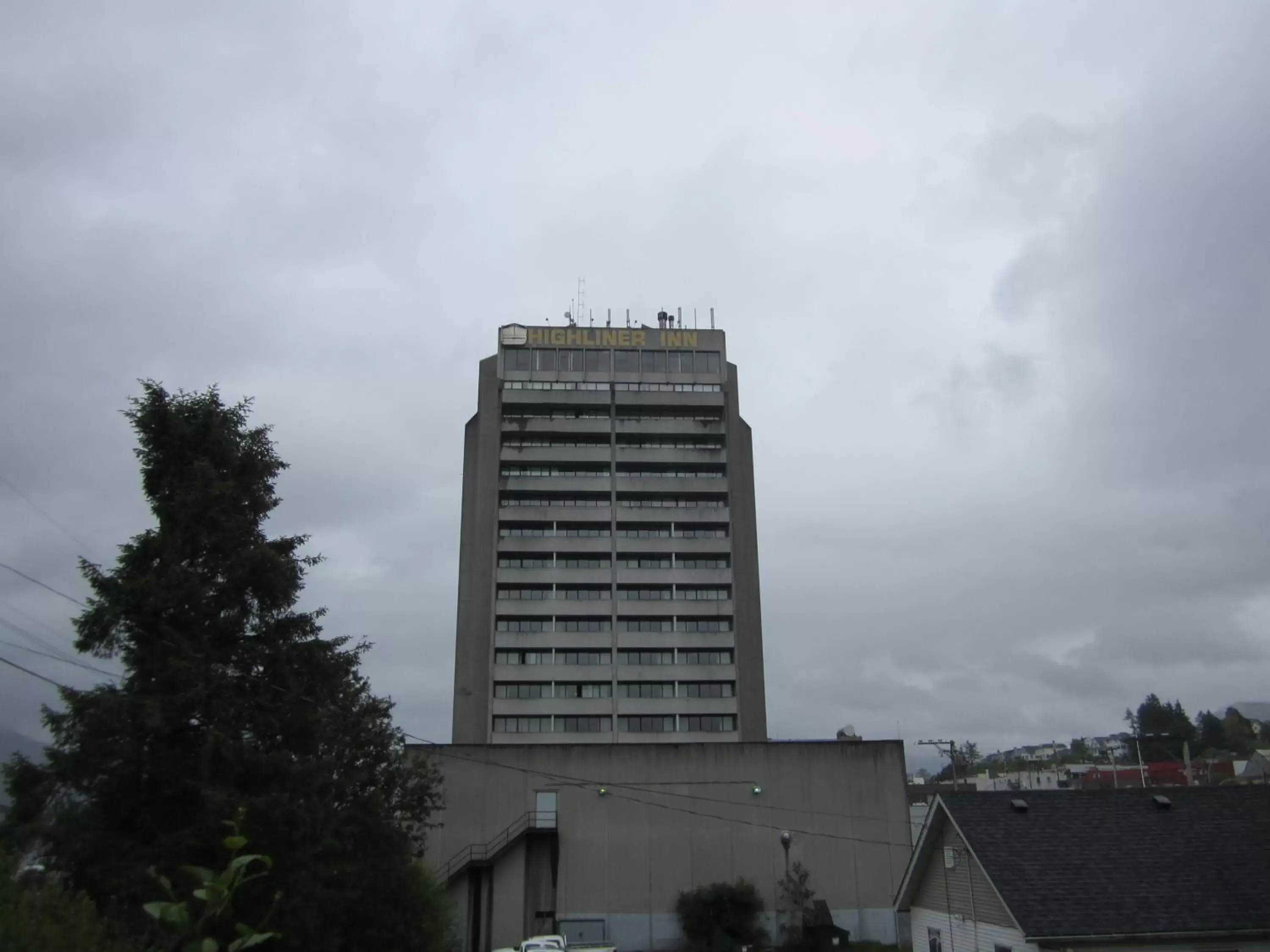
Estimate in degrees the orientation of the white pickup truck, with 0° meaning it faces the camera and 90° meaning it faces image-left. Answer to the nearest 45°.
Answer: approximately 90°

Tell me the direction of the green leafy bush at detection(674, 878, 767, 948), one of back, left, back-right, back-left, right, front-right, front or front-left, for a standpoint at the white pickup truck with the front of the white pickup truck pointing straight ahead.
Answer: back-right

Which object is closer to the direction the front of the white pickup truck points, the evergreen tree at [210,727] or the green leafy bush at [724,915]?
the evergreen tree
